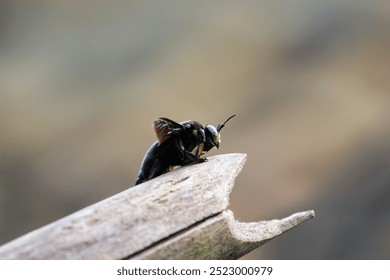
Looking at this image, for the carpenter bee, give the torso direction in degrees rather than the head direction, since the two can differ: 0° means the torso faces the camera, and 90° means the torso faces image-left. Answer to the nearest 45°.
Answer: approximately 270°
